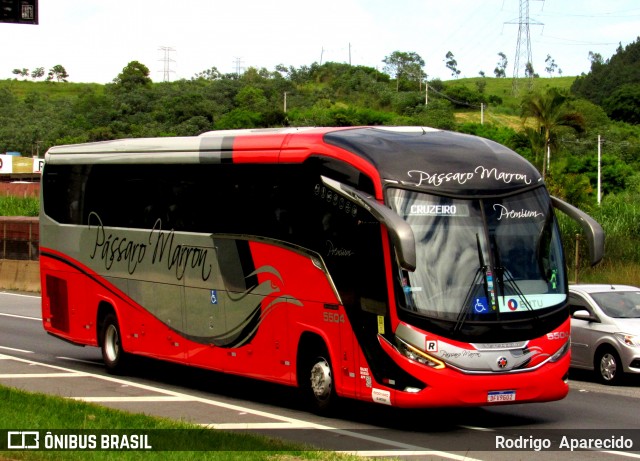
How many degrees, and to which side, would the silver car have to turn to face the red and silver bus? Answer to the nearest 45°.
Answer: approximately 90° to its right

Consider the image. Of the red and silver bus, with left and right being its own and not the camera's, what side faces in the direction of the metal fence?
back

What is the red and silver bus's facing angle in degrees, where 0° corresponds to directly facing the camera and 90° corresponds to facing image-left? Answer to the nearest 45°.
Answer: approximately 315°

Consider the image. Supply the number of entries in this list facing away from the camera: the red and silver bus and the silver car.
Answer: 0

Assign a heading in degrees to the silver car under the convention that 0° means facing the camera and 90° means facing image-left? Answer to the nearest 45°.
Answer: approximately 315°

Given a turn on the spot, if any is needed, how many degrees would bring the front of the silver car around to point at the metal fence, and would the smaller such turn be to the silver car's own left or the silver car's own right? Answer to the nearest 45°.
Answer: approximately 180°

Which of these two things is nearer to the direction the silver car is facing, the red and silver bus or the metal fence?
the red and silver bus
